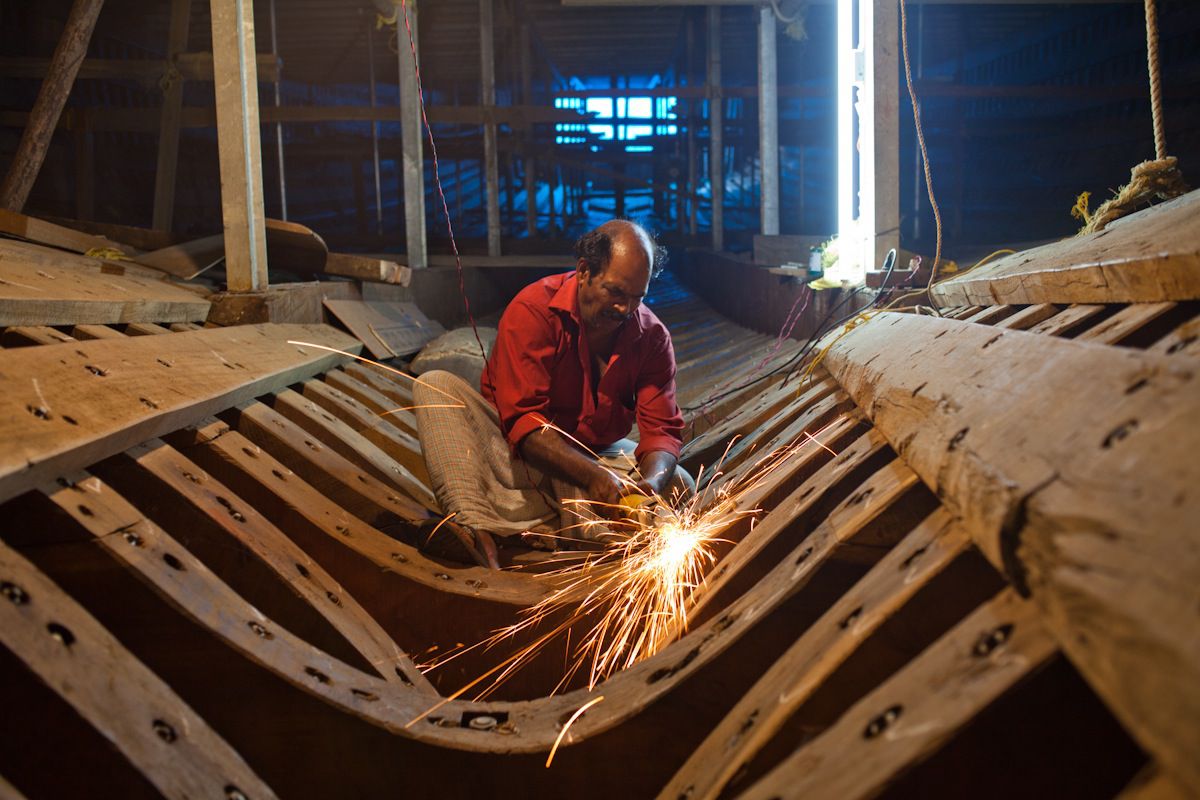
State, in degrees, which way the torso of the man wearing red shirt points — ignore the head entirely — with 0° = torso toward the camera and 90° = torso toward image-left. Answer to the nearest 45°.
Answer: approximately 315°

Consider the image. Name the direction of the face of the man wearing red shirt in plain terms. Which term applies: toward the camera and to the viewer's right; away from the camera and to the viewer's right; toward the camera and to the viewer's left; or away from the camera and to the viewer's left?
toward the camera and to the viewer's right

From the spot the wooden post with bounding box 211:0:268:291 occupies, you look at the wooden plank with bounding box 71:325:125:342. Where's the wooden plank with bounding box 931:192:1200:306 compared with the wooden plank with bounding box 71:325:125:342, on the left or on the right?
left

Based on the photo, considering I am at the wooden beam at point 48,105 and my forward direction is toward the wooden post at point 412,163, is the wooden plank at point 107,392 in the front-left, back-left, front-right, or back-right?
back-right

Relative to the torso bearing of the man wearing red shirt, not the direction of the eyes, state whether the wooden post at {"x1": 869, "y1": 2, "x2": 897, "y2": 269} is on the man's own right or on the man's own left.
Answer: on the man's own left

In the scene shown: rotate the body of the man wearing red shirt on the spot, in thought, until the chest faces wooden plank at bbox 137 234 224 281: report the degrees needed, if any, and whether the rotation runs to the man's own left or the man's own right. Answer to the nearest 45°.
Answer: approximately 180°

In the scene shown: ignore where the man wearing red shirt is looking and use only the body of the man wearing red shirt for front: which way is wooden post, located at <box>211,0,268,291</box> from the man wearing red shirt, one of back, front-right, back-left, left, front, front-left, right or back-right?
back

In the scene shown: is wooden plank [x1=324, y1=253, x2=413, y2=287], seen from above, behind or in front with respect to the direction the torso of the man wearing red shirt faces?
behind

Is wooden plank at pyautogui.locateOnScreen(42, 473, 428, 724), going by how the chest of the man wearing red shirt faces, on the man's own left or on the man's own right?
on the man's own right
